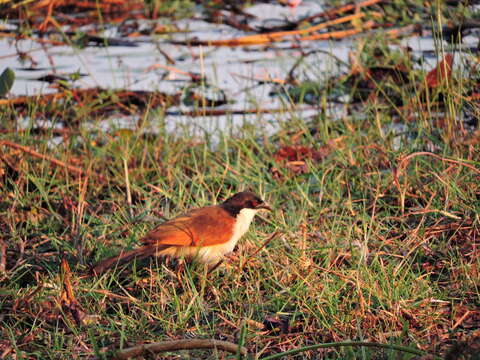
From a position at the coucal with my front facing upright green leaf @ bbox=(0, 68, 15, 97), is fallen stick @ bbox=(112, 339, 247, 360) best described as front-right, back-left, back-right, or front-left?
back-left

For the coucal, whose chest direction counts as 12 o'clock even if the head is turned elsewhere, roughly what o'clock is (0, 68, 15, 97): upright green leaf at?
The upright green leaf is roughly at 8 o'clock from the coucal.

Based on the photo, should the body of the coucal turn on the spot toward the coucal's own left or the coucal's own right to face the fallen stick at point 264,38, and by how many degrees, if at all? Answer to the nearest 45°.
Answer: approximately 90° to the coucal's own left

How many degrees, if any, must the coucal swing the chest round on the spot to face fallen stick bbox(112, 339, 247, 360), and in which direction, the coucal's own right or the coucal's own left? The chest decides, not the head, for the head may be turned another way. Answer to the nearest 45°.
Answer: approximately 90° to the coucal's own right

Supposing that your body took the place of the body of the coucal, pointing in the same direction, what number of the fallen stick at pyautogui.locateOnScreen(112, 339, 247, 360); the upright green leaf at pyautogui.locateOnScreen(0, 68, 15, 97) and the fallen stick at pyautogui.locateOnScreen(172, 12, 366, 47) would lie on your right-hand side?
1

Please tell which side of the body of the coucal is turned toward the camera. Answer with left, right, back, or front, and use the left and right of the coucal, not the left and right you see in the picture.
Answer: right

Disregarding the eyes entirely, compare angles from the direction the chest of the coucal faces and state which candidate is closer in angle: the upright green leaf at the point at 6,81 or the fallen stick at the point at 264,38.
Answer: the fallen stick
